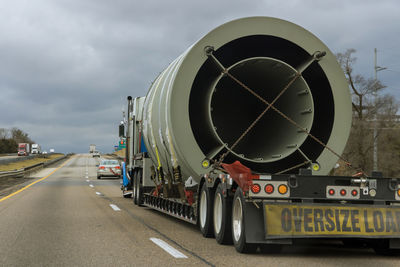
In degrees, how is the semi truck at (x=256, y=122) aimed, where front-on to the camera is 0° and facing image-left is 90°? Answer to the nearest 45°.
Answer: approximately 135°

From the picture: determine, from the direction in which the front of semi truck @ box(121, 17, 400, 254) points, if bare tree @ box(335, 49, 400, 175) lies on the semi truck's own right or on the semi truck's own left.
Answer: on the semi truck's own right

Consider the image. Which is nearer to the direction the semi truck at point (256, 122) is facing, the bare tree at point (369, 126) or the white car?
the white car

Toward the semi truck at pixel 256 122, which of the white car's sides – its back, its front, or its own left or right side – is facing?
back

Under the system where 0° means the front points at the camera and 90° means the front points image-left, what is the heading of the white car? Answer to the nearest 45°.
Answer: approximately 180°
